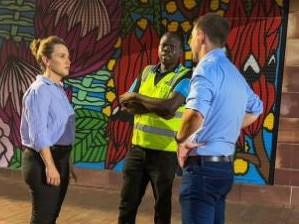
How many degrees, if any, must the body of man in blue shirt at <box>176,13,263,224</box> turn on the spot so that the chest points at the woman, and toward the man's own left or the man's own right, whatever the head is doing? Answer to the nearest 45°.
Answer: approximately 45° to the man's own left

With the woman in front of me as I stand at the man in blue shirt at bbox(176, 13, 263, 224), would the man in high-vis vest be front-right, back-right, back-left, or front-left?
front-right

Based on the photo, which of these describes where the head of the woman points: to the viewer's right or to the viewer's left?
to the viewer's right

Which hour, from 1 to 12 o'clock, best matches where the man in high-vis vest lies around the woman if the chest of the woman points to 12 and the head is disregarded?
The man in high-vis vest is roughly at 11 o'clock from the woman.

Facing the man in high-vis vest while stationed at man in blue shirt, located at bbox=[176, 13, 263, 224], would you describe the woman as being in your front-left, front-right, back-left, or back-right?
front-left

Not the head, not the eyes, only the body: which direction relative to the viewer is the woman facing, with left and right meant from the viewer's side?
facing to the right of the viewer

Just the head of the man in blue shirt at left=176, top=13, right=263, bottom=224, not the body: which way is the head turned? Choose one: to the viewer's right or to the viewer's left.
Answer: to the viewer's left

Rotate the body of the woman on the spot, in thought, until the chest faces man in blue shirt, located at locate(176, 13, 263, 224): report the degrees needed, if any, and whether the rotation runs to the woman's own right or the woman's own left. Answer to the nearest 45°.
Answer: approximately 45° to the woman's own right

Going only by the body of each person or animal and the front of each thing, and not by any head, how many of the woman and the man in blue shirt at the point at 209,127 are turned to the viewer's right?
1

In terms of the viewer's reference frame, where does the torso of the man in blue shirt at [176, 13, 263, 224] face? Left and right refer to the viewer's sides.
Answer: facing away from the viewer and to the left of the viewer

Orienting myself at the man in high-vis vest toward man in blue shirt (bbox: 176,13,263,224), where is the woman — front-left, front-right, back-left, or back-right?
front-right

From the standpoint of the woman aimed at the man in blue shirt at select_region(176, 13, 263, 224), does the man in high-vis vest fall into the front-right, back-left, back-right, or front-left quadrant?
front-left
